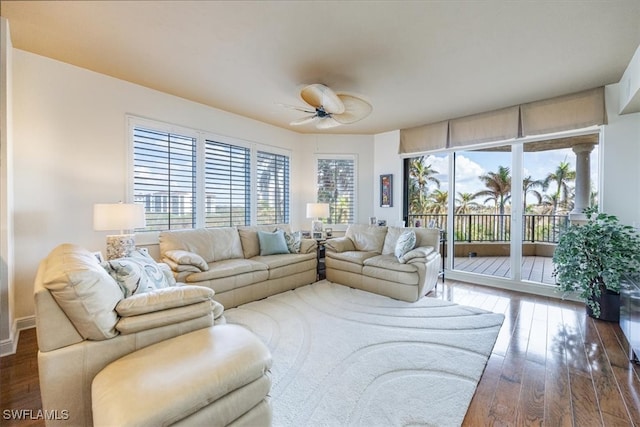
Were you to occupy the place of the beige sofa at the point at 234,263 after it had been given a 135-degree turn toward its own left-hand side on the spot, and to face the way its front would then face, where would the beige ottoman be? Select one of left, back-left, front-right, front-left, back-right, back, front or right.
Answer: back

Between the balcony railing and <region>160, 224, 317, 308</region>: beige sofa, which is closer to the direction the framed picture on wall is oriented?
the beige sofa

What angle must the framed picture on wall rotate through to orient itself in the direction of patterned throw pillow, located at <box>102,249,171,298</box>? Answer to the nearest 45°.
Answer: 0° — it already faces it

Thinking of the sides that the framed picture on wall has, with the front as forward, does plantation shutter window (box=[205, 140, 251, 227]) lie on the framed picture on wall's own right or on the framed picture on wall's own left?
on the framed picture on wall's own right

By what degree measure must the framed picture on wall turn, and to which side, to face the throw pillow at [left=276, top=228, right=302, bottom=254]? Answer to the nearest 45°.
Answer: approximately 45° to its right

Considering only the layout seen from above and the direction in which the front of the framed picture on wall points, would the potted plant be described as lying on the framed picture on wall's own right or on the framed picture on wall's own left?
on the framed picture on wall's own left

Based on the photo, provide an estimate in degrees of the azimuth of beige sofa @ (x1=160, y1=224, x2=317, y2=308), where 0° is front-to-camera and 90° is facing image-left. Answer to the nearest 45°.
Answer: approximately 315°

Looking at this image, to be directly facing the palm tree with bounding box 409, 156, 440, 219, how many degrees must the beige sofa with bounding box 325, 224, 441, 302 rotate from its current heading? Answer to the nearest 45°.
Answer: approximately 180°

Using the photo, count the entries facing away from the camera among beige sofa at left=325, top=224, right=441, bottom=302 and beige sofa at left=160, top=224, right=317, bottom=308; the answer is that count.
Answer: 0

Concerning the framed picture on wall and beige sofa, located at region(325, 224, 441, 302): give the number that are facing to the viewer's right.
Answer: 0

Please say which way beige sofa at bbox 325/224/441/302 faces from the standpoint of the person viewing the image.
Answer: facing the viewer and to the left of the viewer

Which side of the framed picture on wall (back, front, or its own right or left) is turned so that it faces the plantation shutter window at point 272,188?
right

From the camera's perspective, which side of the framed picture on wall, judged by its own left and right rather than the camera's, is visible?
front

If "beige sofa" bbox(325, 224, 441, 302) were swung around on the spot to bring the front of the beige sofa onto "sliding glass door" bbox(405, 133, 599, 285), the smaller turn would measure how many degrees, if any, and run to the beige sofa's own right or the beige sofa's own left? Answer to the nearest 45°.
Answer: approximately 180°

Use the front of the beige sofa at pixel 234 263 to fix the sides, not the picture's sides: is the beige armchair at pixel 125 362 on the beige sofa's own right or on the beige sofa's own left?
on the beige sofa's own right
